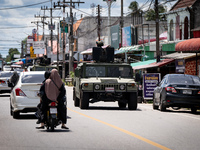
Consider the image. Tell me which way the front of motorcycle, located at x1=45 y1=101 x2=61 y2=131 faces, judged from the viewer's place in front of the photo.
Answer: facing away from the viewer

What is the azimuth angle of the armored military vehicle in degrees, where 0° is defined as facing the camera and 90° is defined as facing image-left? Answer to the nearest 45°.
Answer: approximately 0°

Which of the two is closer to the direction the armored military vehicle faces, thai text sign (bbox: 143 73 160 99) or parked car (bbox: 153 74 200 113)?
the parked car

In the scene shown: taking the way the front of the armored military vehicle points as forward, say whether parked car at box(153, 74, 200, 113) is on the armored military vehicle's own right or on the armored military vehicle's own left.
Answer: on the armored military vehicle's own left

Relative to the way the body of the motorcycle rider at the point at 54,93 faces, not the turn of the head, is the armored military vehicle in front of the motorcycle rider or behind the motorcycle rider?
in front

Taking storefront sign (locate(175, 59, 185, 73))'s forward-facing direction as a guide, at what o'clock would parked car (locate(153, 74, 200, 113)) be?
The parked car is roughly at 12 o'clock from the storefront sign.

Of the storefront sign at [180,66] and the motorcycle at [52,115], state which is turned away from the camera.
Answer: the motorcycle

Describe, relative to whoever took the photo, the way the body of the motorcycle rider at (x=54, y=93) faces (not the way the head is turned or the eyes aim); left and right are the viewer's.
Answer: facing away from the viewer
